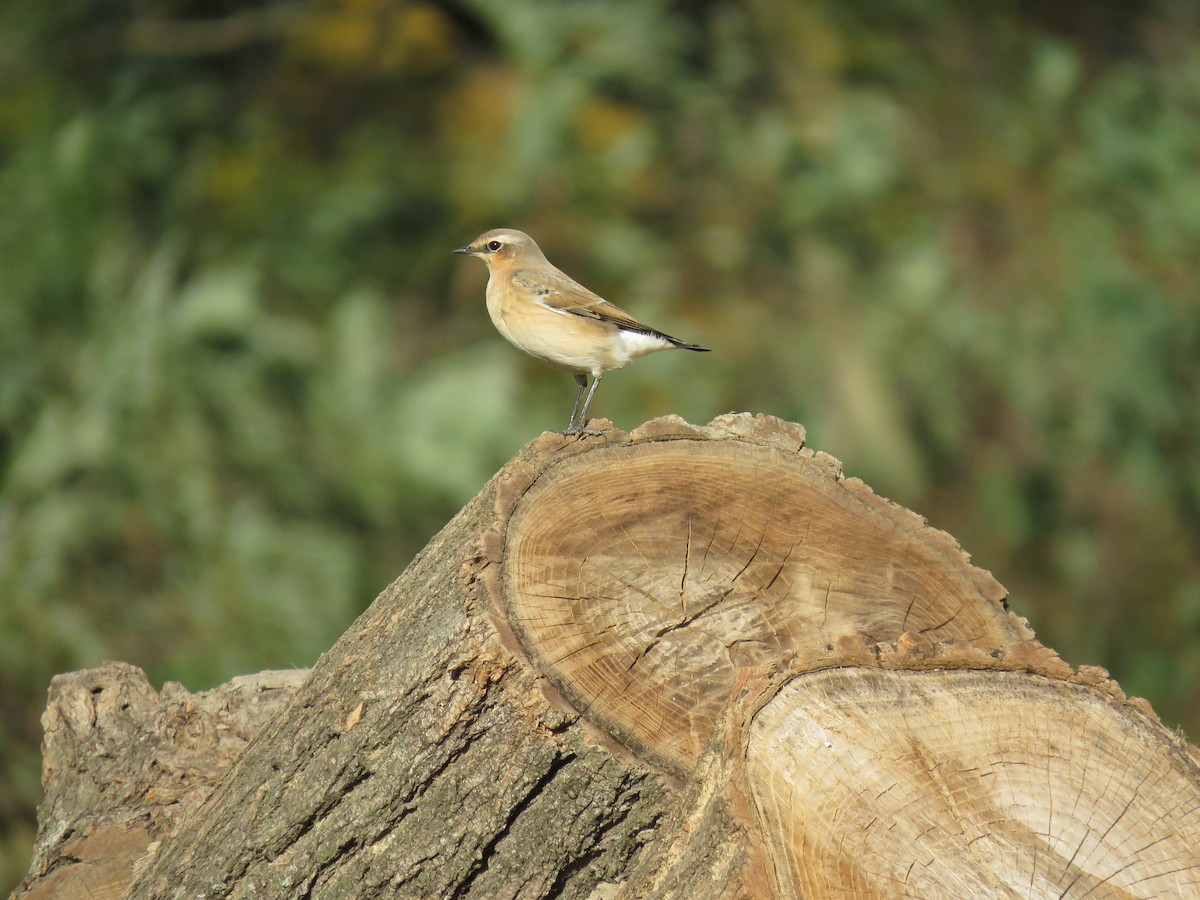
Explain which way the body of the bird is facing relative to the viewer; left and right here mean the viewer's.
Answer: facing to the left of the viewer

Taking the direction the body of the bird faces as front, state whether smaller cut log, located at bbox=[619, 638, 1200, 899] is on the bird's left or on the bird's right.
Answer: on the bird's left
